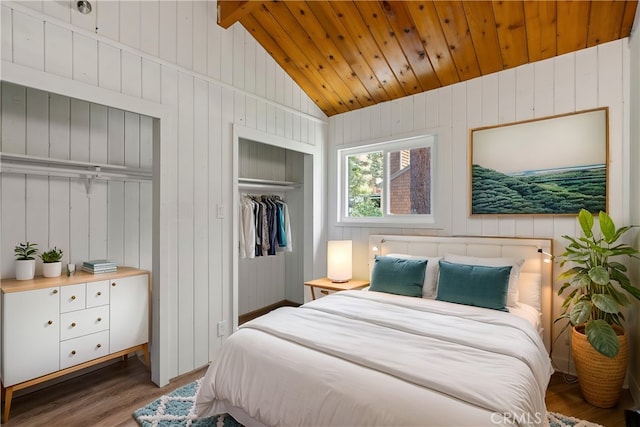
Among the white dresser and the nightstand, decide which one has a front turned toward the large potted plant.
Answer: the white dresser

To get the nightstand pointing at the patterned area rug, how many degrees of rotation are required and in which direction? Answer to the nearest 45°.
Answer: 0° — it already faces it

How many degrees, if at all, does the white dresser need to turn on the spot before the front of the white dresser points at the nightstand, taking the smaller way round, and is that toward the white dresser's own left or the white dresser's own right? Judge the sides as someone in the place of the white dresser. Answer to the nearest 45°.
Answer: approximately 45° to the white dresser's own left

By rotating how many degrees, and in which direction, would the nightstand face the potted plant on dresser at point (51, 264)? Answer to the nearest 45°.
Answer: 0° — it already faces it

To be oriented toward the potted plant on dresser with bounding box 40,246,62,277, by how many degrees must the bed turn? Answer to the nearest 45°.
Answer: approximately 45° to its right

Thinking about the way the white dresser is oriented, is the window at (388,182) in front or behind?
in front

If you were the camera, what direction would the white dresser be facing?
facing the viewer and to the right of the viewer

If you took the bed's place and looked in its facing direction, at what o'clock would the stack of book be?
The stack of book is roughly at 2 o'clock from the bed.

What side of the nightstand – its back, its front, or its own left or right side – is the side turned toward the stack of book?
front

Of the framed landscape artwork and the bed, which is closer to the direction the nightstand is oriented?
the bed

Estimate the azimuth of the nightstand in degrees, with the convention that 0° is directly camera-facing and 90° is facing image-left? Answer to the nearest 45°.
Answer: approximately 45°

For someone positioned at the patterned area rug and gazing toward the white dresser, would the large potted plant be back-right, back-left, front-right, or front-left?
back-right

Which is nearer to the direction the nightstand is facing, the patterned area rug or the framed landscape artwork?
the patterned area rug

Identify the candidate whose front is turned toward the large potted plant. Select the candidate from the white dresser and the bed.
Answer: the white dresser

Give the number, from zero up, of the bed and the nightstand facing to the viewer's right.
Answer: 0

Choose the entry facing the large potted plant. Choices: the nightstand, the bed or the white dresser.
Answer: the white dresser
